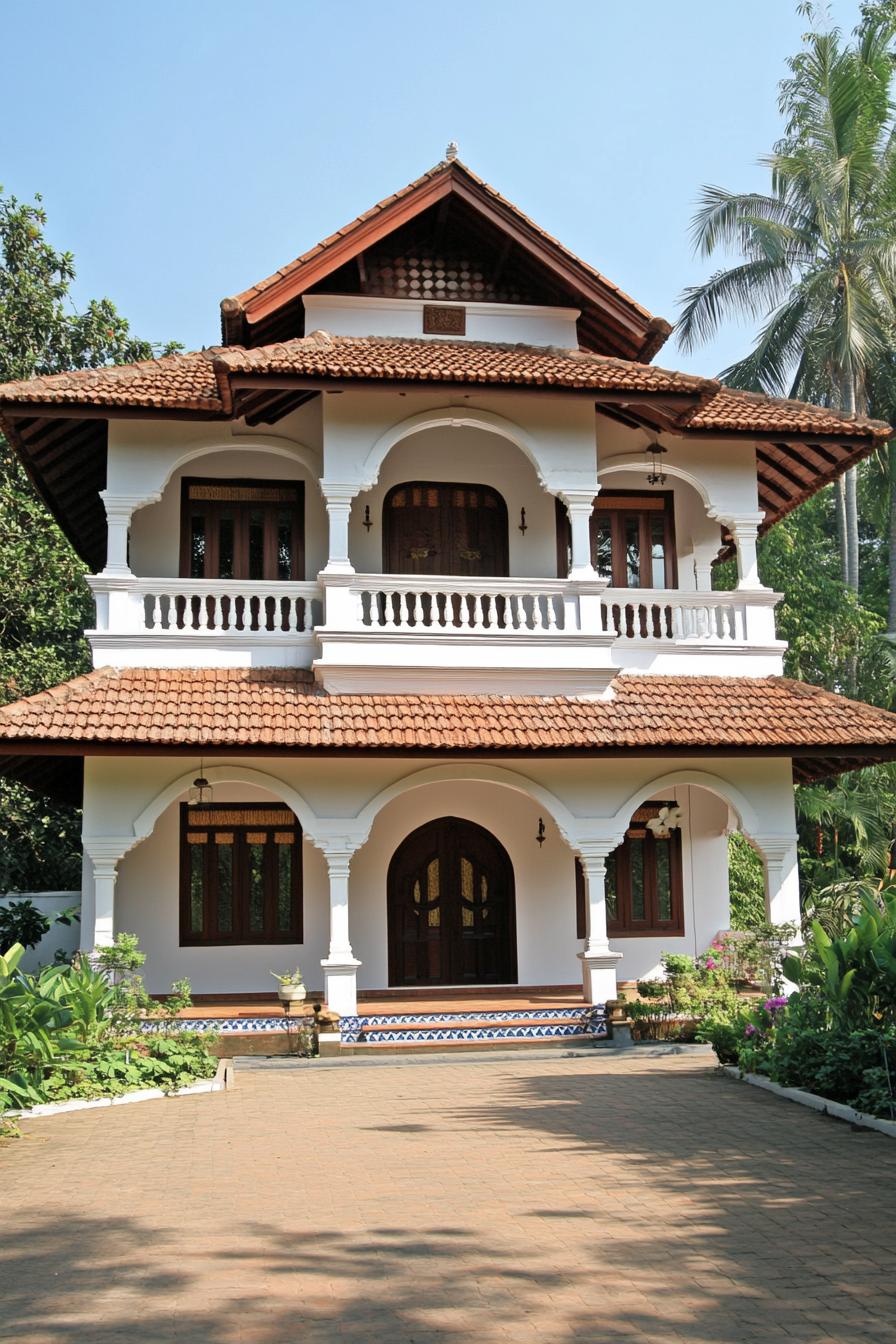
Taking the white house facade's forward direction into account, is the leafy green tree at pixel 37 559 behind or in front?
behind

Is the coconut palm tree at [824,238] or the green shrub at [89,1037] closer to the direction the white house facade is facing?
the green shrub

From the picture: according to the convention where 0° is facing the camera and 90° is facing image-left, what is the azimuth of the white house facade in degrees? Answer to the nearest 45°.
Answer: approximately 0°

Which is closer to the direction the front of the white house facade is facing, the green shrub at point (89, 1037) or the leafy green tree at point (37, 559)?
the green shrub

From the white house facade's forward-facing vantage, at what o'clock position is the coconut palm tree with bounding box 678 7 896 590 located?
The coconut palm tree is roughly at 7 o'clock from the white house facade.

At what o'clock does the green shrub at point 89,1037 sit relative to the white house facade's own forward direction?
The green shrub is roughly at 1 o'clock from the white house facade.

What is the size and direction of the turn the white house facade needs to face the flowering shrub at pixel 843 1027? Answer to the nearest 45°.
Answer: approximately 45° to its left

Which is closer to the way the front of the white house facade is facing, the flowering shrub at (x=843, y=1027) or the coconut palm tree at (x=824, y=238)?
the flowering shrub
